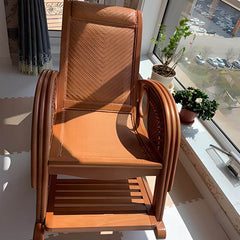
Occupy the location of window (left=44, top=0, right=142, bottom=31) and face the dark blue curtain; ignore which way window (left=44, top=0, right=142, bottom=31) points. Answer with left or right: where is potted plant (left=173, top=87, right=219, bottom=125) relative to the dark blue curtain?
left

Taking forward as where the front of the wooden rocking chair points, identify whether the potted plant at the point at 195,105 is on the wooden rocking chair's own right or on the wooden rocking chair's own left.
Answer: on the wooden rocking chair's own left

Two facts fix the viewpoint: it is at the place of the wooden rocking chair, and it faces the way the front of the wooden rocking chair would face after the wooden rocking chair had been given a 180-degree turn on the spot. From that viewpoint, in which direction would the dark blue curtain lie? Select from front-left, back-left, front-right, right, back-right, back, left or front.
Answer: front-left

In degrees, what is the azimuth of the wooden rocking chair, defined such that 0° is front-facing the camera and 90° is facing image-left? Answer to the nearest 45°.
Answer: approximately 0°

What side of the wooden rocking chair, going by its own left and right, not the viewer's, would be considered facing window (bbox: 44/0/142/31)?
back
